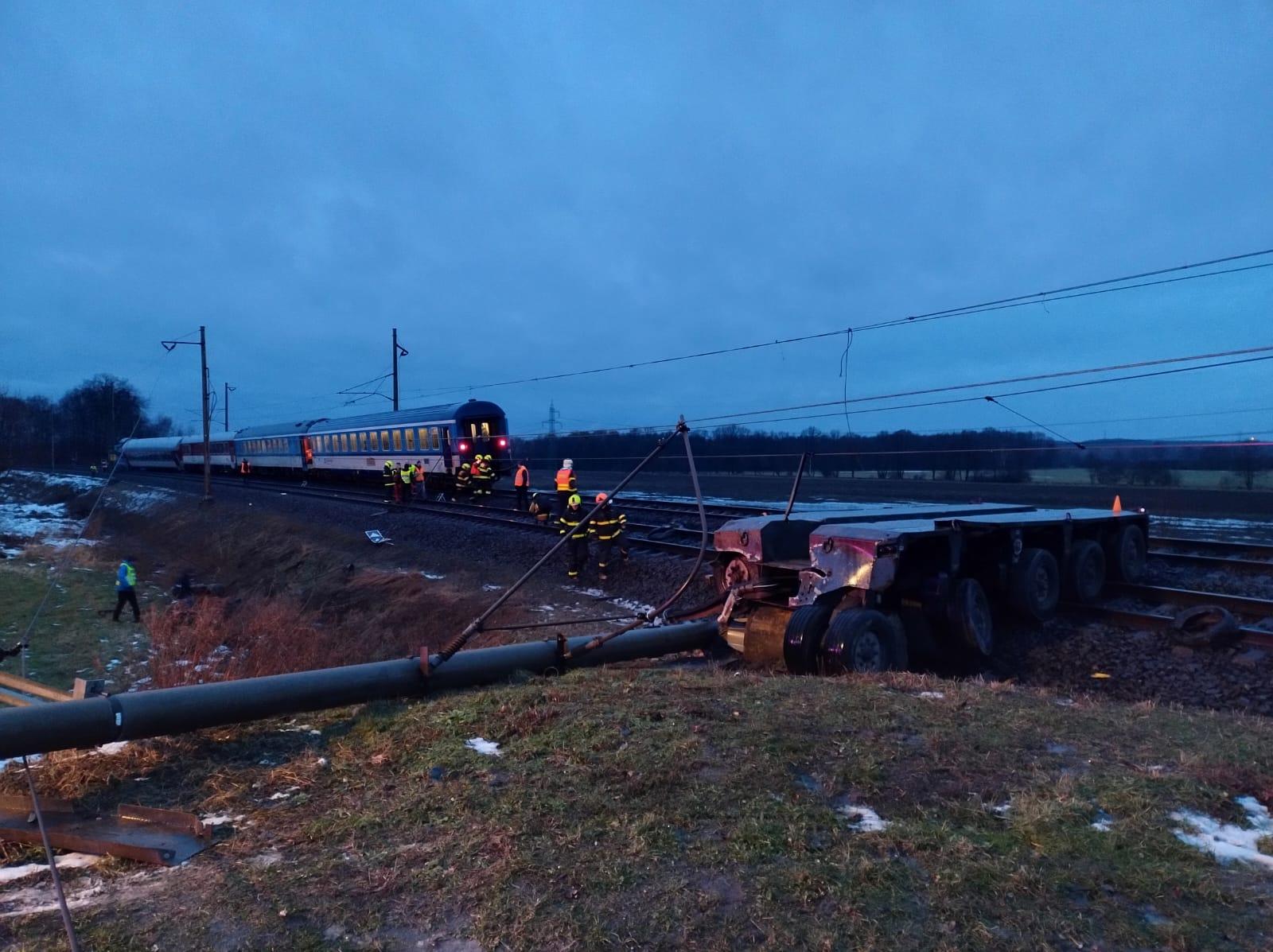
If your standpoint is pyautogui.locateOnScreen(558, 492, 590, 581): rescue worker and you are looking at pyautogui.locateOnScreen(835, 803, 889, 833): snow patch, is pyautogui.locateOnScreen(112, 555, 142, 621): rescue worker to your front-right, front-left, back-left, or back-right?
back-right

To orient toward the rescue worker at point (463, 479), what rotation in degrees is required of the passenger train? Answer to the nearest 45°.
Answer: approximately 135° to its left

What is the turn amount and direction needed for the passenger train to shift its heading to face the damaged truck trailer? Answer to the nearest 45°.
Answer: approximately 135° to its left

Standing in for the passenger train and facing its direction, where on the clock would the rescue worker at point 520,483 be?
The rescue worker is roughly at 7 o'clock from the passenger train.

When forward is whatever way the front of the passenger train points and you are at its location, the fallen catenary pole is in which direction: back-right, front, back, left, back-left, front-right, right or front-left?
back-left

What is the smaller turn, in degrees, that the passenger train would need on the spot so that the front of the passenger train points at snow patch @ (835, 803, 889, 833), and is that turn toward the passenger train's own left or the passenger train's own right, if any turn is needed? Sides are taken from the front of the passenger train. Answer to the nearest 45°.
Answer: approximately 135° to the passenger train's own left

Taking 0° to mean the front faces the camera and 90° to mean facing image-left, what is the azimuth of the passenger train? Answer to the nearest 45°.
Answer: approximately 135°

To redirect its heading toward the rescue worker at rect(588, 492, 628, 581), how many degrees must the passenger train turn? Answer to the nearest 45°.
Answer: approximately 135° to its left

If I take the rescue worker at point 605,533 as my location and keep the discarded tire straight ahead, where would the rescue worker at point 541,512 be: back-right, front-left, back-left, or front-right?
back-left

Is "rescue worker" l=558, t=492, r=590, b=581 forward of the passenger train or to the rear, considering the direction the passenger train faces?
to the rear
